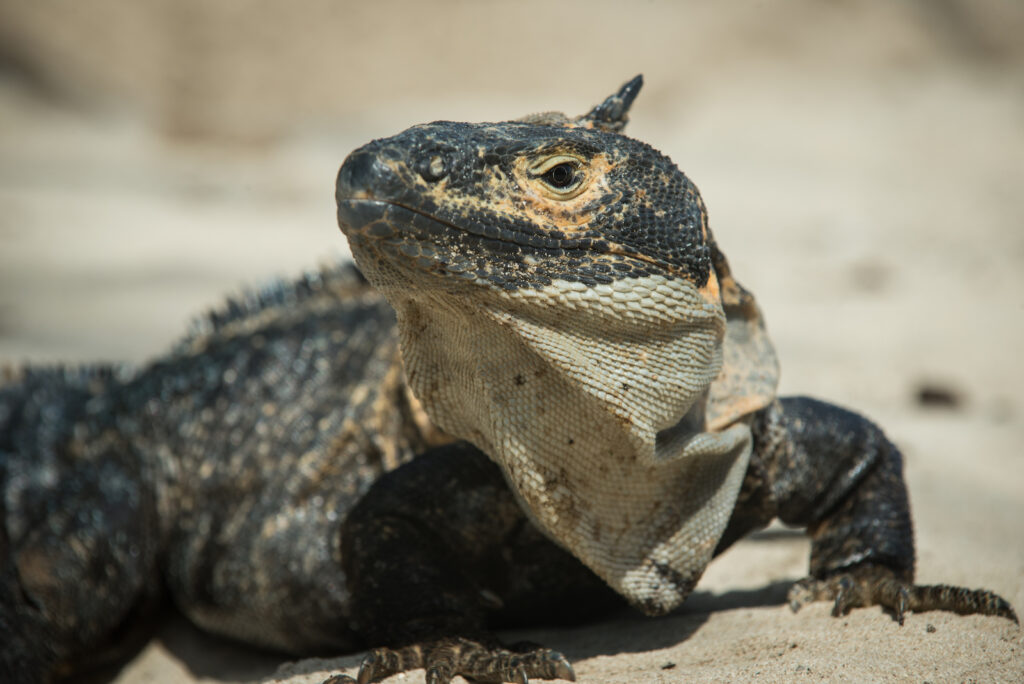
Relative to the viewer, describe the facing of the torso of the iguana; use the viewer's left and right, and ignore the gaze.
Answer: facing the viewer and to the right of the viewer
